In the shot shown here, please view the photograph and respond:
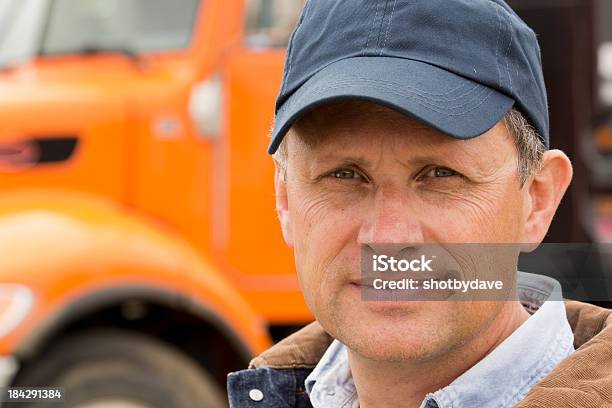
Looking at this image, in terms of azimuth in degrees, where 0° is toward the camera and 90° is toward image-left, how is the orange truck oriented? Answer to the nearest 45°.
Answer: approximately 45°

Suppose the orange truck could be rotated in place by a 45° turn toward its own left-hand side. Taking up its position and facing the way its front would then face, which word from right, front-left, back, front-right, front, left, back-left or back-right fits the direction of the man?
front
